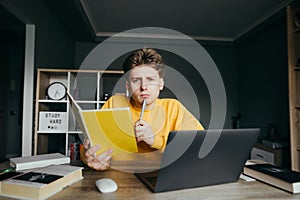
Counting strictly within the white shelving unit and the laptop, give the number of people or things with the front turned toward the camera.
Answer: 1

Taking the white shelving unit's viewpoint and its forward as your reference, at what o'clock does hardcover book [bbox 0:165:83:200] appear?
The hardcover book is roughly at 12 o'clock from the white shelving unit.

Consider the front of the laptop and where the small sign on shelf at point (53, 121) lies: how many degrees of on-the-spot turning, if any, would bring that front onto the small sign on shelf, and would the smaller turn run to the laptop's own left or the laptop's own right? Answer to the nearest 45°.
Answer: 0° — it already faces it

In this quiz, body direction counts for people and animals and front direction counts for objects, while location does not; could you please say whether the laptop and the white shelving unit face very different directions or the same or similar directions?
very different directions

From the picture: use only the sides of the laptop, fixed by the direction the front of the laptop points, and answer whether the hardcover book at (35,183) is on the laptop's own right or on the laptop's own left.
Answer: on the laptop's own left

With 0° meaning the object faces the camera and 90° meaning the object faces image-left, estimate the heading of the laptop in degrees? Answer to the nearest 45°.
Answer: approximately 135°

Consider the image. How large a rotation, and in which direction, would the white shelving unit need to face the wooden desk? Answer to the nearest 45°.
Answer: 0° — it already faces it
